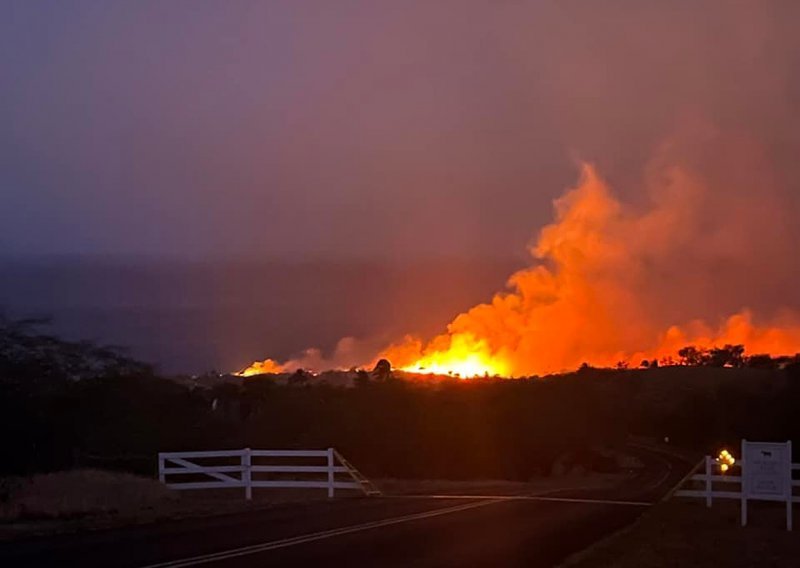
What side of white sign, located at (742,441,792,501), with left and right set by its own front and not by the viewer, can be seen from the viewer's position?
front
